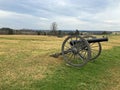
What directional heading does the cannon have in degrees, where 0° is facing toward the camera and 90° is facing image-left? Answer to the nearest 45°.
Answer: approximately 315°
